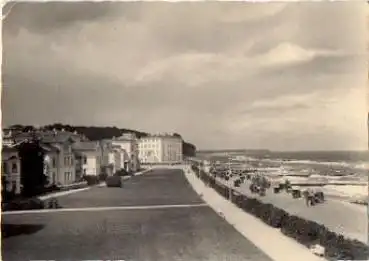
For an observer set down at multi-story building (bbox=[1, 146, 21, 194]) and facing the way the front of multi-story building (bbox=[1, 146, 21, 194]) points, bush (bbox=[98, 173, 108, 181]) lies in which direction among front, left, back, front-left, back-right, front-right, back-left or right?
front-left

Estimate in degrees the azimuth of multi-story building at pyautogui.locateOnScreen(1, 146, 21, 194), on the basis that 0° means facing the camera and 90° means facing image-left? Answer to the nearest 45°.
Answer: approximately 315°

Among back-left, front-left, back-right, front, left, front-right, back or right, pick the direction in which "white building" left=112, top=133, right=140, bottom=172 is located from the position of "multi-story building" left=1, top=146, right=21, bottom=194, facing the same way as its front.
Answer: front-left
